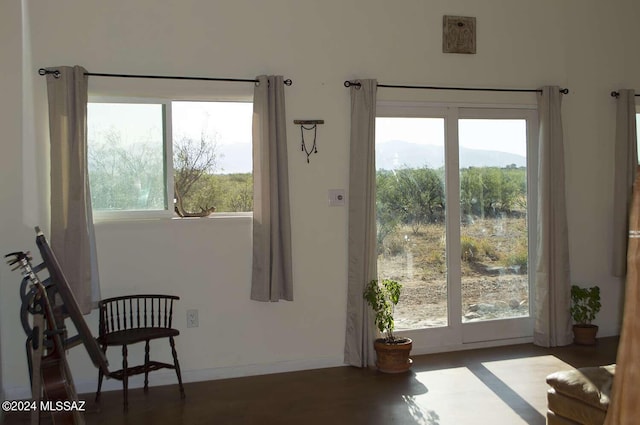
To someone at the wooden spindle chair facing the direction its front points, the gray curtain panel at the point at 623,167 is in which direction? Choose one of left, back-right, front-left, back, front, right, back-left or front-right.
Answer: front-left

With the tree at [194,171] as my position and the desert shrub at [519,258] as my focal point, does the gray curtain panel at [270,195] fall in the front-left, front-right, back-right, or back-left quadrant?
front-right

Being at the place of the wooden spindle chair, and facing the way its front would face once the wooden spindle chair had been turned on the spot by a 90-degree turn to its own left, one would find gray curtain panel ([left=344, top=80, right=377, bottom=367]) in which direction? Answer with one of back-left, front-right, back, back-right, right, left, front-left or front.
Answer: front-right

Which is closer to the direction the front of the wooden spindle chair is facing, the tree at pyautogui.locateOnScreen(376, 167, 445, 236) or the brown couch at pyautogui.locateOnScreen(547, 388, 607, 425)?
the brown couch

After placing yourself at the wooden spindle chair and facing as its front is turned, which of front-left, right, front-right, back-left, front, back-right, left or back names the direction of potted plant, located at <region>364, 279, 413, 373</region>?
front-left

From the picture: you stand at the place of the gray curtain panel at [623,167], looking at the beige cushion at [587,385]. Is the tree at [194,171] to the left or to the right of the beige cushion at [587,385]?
right
